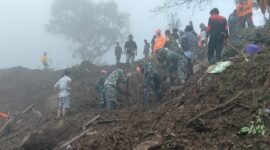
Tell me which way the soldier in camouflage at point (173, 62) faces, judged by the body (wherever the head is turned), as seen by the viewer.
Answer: to the viewer's left

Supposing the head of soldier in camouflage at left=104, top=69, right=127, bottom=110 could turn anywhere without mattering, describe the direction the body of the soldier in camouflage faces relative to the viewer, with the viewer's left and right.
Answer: facing to the right of the viewer

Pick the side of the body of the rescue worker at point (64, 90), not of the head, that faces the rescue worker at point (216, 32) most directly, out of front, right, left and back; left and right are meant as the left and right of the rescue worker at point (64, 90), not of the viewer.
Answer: right

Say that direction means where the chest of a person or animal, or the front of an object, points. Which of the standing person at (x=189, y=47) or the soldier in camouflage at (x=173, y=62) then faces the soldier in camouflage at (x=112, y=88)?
the soldier in camouflage at (x=173, y=62)

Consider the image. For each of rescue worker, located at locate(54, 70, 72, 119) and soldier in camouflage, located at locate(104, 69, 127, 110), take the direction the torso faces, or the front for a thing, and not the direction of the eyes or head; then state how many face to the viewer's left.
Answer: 0

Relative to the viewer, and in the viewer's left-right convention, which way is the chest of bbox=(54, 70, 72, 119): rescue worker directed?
facing away from the viewer and to the right of the viewer
